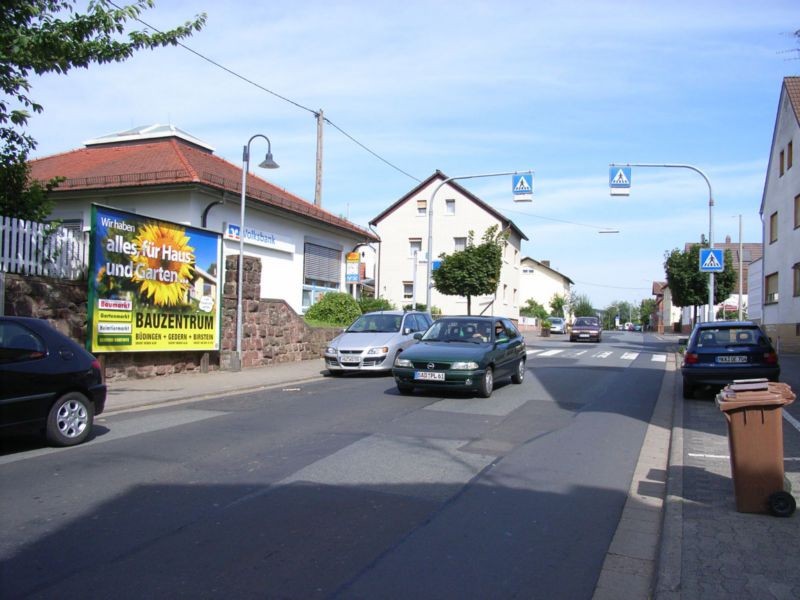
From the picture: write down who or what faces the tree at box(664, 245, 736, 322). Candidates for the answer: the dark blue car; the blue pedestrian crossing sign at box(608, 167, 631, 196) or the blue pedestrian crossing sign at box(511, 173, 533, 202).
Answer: the dark blue car

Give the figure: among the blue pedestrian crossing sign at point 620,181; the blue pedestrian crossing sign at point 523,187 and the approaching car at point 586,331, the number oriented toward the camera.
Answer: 3

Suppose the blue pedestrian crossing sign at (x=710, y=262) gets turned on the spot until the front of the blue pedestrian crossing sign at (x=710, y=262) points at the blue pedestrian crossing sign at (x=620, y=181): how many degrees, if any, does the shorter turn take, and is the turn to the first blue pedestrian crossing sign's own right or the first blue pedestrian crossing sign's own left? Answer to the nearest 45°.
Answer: approximately 45° to the first blue pedestrian crossing sign's own right

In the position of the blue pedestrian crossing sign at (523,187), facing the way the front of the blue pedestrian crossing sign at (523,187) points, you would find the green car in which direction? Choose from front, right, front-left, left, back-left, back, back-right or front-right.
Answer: front

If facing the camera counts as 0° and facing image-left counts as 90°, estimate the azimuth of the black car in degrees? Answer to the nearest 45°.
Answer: approximately 45°

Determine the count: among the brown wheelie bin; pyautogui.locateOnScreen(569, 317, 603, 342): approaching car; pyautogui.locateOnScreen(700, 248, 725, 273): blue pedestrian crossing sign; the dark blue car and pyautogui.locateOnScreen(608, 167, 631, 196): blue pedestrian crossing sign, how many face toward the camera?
3

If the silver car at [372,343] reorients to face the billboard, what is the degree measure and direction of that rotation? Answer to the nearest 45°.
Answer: approximately 45° to its right

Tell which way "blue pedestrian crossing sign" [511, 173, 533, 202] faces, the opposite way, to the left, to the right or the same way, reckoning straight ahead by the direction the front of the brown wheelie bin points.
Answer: to the left

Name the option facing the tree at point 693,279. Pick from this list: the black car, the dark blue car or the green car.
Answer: the dark blue car

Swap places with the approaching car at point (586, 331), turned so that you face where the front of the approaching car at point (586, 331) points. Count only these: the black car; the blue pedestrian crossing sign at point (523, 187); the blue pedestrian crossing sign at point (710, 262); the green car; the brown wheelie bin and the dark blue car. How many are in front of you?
6

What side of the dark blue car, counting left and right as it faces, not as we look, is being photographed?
back

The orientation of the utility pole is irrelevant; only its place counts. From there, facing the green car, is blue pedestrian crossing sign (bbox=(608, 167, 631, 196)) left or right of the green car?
left

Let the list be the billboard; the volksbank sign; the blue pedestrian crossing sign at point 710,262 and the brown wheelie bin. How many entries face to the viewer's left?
1

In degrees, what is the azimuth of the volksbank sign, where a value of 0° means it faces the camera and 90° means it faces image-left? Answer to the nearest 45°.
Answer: approximately 315°

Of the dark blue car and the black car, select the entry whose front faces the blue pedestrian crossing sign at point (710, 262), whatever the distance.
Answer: the dark blue car

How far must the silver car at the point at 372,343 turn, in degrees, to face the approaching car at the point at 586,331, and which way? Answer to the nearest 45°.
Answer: approximately 180°

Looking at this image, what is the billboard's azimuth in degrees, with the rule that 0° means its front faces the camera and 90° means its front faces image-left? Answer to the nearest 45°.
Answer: approximately 315°

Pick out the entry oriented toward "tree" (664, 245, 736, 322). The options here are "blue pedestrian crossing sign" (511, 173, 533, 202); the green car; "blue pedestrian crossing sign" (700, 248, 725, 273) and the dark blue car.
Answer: the dark blue car

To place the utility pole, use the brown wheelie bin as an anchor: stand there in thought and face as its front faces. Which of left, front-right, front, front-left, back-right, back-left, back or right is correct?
front-right
